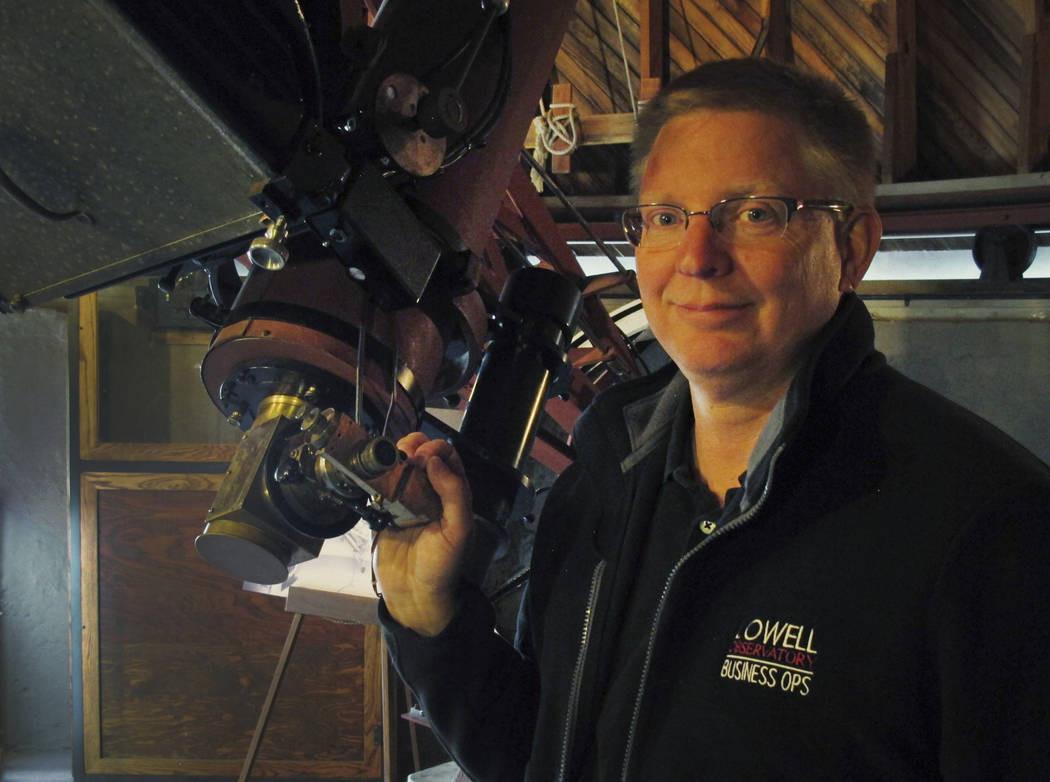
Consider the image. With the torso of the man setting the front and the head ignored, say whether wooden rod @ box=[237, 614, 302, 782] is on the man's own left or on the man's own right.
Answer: on the man's own right

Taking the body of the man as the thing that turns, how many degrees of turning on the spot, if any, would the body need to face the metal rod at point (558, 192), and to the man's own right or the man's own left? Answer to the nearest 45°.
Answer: approximately 135° to the man's own right

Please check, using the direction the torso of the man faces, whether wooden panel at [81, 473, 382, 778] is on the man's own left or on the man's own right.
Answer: on the man's own right

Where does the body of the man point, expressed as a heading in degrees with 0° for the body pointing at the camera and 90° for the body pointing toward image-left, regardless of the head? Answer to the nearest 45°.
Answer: approximately 45°
